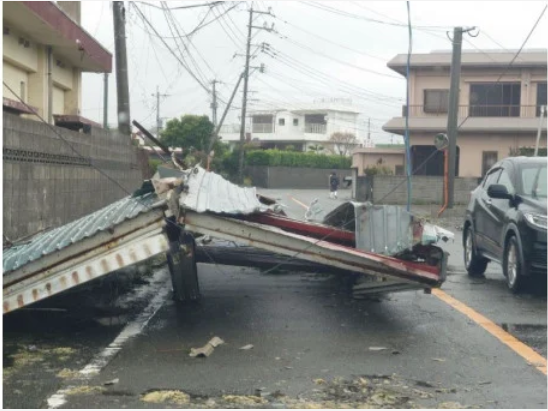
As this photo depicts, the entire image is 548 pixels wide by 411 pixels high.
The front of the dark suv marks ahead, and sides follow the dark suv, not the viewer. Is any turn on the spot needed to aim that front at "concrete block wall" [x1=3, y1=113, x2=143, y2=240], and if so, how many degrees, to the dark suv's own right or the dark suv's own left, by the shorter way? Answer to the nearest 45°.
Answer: approximately 135° to the dark suv's own right

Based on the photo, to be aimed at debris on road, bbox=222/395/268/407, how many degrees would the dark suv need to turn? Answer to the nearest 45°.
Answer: approximately 45° to its right

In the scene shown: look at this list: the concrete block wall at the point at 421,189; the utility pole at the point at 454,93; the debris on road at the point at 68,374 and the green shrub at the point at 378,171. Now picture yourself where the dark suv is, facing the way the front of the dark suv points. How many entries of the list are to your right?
1

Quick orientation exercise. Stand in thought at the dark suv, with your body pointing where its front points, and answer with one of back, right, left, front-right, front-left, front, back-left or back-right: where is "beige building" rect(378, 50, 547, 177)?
back-left

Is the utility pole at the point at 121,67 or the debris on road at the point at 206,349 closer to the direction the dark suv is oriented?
the debris on road

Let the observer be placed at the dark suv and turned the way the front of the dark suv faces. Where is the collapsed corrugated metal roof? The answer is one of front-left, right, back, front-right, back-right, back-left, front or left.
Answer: right

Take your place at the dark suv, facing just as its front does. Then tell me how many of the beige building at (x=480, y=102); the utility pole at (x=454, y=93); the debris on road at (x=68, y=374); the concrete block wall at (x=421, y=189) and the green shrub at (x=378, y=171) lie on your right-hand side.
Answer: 1

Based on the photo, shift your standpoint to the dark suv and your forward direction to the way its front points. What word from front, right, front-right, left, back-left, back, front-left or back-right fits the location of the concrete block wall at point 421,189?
back-left
